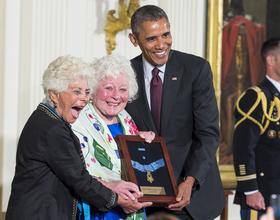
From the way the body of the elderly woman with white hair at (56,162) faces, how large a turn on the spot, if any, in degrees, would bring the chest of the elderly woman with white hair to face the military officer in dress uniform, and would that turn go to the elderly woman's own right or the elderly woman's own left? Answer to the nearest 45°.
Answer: approximately 45° to the elderly woman's own left

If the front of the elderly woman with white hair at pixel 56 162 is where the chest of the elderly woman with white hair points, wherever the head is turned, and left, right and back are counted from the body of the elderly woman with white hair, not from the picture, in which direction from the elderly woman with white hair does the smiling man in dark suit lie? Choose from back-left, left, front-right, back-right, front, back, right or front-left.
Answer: front-left

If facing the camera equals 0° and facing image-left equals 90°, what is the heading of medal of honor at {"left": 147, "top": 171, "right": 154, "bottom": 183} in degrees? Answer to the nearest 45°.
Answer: approximately 0°
